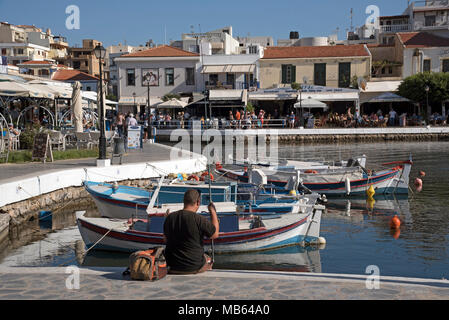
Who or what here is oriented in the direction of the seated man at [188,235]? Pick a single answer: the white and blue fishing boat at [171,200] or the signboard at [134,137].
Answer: the signboard

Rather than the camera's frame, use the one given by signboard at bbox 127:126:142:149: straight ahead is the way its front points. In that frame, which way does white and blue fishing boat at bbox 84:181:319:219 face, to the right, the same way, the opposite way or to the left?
to the right

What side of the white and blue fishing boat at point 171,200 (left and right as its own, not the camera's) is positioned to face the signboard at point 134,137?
right

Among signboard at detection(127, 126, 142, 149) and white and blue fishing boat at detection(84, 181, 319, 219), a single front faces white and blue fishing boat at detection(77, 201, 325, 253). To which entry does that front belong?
the signboard

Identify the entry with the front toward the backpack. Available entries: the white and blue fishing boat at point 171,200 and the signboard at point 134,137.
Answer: the signboard

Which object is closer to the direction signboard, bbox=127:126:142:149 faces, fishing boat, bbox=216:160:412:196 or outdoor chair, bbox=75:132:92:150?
the fishing boat

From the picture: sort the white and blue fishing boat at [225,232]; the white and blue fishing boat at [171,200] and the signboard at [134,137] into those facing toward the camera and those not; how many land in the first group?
1

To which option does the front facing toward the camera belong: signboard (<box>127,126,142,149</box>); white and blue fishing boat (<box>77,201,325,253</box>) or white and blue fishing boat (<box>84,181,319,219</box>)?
the signboard

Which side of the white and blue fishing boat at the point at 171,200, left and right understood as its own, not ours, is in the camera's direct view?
left

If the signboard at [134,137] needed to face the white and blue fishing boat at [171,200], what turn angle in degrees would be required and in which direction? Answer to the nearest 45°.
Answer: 0° — it already faces it

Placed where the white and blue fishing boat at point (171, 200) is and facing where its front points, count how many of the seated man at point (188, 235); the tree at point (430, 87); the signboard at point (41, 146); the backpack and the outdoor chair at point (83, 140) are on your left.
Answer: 2

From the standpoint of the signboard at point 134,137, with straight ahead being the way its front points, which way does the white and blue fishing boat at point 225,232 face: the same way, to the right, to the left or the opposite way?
to the right

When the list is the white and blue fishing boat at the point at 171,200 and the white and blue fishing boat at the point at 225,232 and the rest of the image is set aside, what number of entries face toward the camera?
0

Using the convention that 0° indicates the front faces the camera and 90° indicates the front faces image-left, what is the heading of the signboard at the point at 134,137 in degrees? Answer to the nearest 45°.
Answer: approximately 0°

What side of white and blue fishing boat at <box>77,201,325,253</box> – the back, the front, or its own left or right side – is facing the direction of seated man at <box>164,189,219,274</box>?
left
